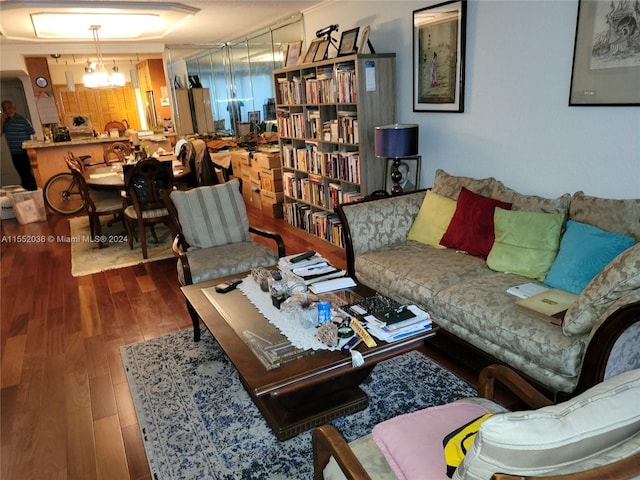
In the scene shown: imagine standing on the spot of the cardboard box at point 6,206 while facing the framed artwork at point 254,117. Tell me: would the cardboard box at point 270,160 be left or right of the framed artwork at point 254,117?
right

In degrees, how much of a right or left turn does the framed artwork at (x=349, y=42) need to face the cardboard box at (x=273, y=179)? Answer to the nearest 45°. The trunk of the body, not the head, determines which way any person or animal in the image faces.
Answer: approximately 90° to its right

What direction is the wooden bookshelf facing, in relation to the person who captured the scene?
facing the viewer and to the left of the viewer

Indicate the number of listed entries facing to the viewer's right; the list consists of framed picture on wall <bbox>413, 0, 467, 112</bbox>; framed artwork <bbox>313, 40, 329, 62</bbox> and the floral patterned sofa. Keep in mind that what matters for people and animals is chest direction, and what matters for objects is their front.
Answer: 0

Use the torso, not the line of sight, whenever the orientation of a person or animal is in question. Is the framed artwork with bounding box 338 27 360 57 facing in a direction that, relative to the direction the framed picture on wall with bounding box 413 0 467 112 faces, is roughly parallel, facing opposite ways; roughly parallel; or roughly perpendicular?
roughly parallel

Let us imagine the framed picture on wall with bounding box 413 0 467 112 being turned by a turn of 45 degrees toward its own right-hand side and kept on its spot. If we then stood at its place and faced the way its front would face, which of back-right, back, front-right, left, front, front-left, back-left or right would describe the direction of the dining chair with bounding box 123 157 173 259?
front

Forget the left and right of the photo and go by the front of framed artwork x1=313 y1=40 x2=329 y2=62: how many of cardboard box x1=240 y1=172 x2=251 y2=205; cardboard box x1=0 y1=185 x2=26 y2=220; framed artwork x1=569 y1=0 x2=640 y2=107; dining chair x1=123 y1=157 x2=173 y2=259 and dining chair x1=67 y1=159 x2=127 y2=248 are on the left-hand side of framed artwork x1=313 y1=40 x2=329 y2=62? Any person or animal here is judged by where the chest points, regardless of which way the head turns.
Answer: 1

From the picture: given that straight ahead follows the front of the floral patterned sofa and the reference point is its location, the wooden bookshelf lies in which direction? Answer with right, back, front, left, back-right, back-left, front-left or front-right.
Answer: right

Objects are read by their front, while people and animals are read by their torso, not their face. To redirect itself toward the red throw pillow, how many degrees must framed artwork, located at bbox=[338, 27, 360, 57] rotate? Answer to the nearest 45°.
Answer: approximately 90° to its left

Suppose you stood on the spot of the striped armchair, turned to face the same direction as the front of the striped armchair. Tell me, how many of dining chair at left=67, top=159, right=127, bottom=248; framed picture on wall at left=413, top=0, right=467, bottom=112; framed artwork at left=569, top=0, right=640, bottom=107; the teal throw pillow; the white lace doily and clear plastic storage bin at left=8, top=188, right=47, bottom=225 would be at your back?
2

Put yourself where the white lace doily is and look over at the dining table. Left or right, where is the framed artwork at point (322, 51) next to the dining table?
right

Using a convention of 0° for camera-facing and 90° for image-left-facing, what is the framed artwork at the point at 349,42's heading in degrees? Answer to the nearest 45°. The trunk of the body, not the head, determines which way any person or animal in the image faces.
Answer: approximately 45°

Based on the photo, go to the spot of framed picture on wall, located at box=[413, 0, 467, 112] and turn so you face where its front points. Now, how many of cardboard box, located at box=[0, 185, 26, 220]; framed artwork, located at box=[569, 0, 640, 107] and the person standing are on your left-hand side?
1

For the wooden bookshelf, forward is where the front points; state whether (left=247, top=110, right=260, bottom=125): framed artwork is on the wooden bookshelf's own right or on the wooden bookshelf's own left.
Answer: on the wooden bookshelf's own right

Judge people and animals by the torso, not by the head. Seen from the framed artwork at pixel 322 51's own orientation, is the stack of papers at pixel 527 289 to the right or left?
on its left

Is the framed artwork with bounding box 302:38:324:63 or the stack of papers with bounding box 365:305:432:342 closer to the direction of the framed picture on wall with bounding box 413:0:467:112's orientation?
the stack of papers
